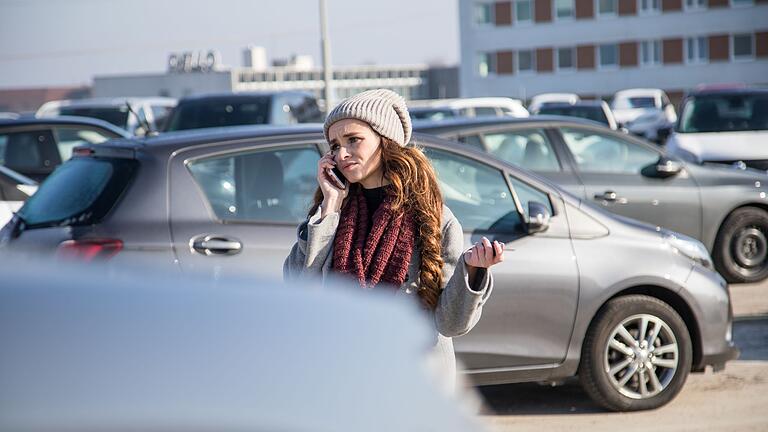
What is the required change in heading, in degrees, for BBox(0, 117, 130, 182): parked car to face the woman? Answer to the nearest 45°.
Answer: approximately 90° to its right

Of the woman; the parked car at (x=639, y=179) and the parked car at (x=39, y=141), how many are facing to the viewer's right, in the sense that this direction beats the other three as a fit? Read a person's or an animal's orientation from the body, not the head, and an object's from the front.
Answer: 2

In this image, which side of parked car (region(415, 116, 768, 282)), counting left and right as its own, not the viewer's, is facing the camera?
right

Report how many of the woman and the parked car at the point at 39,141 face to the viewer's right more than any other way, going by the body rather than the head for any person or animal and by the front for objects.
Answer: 1

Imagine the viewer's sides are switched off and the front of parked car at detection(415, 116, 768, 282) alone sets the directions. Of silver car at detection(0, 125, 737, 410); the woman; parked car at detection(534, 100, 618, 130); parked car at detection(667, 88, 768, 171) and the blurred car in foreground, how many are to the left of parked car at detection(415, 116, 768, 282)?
2

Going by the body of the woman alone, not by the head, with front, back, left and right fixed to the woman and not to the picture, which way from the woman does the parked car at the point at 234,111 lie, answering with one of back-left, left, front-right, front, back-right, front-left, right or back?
back-right

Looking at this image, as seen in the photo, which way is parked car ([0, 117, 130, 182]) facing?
to the viewer's right

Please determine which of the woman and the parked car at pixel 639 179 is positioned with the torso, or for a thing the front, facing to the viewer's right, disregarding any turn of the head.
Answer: the parked car

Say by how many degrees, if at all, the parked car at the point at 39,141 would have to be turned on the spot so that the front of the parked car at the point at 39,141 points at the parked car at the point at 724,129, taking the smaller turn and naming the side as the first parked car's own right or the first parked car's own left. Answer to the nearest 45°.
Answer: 0° — it already faces it

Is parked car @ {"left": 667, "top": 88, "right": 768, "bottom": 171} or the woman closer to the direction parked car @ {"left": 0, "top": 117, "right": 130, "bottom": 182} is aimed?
the parked car

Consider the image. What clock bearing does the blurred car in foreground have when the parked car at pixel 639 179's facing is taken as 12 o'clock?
The blurred car in foreground is roughly at 3 o'clock from the parked car.

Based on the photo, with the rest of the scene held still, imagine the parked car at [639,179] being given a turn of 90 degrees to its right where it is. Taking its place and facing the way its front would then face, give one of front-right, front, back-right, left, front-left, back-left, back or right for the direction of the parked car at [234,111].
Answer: back-right

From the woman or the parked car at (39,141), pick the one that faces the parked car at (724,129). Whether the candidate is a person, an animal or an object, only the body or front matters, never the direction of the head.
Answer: the parked car at (39,141)

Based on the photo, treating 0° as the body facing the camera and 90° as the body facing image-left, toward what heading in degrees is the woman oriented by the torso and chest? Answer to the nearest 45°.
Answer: approximately 45°
